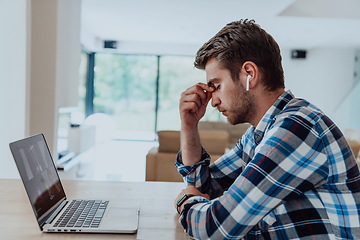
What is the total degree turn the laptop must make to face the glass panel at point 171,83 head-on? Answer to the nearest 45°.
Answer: approximately 90° to its left

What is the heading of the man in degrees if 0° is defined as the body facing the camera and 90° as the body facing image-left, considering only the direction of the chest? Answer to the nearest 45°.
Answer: approximately 90°

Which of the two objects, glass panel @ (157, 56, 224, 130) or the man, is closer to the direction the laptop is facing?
the man

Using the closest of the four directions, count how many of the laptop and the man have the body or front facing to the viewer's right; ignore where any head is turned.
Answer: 1

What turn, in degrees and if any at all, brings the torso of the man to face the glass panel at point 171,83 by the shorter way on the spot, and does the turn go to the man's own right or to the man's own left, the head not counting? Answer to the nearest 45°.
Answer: approximately 90° to the man's own right

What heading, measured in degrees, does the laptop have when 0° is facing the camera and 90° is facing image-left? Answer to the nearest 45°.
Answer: approximately 270°

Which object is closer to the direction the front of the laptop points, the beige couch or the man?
the man

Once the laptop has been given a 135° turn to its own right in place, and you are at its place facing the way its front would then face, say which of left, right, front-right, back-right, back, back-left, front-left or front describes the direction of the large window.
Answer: back-right

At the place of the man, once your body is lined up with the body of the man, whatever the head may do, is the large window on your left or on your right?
on your right

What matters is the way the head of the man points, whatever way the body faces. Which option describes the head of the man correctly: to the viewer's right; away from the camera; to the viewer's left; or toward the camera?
to the viewer's left
